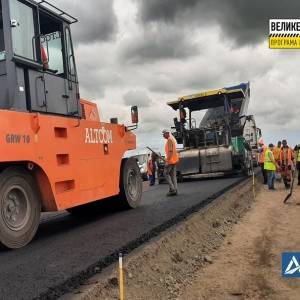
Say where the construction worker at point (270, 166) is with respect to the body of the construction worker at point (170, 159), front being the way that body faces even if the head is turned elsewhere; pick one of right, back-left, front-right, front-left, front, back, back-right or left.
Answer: back-right

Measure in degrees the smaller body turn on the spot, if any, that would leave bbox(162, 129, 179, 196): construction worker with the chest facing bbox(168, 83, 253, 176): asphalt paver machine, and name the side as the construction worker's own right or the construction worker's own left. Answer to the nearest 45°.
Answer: approximately 90° to the construction worker's own right

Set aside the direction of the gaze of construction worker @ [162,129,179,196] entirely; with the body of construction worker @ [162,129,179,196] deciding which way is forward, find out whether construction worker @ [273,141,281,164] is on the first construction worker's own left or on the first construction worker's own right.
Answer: on the first construction worker's own right

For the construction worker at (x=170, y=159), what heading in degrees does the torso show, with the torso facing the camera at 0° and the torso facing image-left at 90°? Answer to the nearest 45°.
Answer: approximately 90°

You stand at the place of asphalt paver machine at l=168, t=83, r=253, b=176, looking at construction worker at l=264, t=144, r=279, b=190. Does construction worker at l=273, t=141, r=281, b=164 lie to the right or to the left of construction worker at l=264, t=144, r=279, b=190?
left

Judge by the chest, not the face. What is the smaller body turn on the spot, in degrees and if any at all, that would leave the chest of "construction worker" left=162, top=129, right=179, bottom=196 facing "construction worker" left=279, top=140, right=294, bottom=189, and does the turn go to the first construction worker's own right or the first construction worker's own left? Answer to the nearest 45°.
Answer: approximately 135° to the first construction worker's own right

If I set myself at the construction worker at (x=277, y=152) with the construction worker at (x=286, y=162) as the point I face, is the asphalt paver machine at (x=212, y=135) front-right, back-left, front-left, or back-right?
back-right
